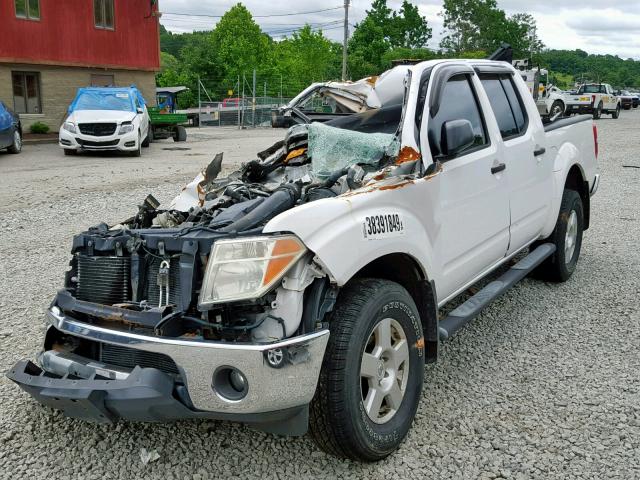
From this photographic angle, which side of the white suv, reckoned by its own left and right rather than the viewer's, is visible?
front

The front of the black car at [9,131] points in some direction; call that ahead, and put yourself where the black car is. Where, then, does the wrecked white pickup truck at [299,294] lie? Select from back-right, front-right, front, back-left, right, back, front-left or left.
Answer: front-left

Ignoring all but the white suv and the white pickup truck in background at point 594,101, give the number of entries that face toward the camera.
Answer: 1

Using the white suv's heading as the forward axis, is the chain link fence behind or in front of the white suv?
behind

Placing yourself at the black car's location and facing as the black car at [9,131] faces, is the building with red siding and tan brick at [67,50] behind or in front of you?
behind

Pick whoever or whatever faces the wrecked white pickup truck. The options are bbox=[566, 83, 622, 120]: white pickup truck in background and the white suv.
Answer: the white suv

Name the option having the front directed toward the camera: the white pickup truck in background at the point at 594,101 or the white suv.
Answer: the white suv

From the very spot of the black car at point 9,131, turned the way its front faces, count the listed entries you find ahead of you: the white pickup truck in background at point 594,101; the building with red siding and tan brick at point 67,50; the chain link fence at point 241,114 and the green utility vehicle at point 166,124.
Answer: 0

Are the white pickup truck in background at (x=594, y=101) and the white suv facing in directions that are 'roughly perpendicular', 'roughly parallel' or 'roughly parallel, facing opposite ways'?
roughly perpendicular

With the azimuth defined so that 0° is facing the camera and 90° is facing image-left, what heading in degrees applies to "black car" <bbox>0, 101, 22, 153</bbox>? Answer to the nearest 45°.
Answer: approximately 45°

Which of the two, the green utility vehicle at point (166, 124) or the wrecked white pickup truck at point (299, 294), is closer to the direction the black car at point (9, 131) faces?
the wrecked white pickup truck

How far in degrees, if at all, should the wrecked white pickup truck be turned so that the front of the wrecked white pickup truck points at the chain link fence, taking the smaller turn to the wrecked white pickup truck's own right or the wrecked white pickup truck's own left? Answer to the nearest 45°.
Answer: approximately 135° to the wrecked white pickup truck's own right

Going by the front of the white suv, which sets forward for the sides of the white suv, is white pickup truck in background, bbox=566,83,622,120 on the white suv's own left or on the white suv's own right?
on the white suv's own left

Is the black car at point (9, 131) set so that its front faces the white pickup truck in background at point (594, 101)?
no
